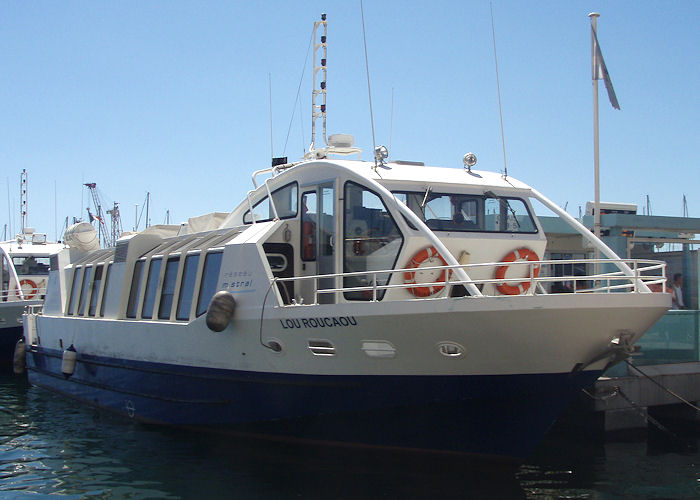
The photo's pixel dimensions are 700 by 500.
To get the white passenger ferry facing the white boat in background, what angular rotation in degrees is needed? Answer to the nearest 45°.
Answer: approximately 180°

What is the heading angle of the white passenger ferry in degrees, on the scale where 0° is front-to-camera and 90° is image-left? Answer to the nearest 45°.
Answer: approximately 315°

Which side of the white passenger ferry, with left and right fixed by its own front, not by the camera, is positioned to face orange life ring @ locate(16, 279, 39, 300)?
back

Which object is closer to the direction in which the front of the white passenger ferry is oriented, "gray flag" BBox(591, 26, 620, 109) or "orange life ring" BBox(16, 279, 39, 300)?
the gray flag
